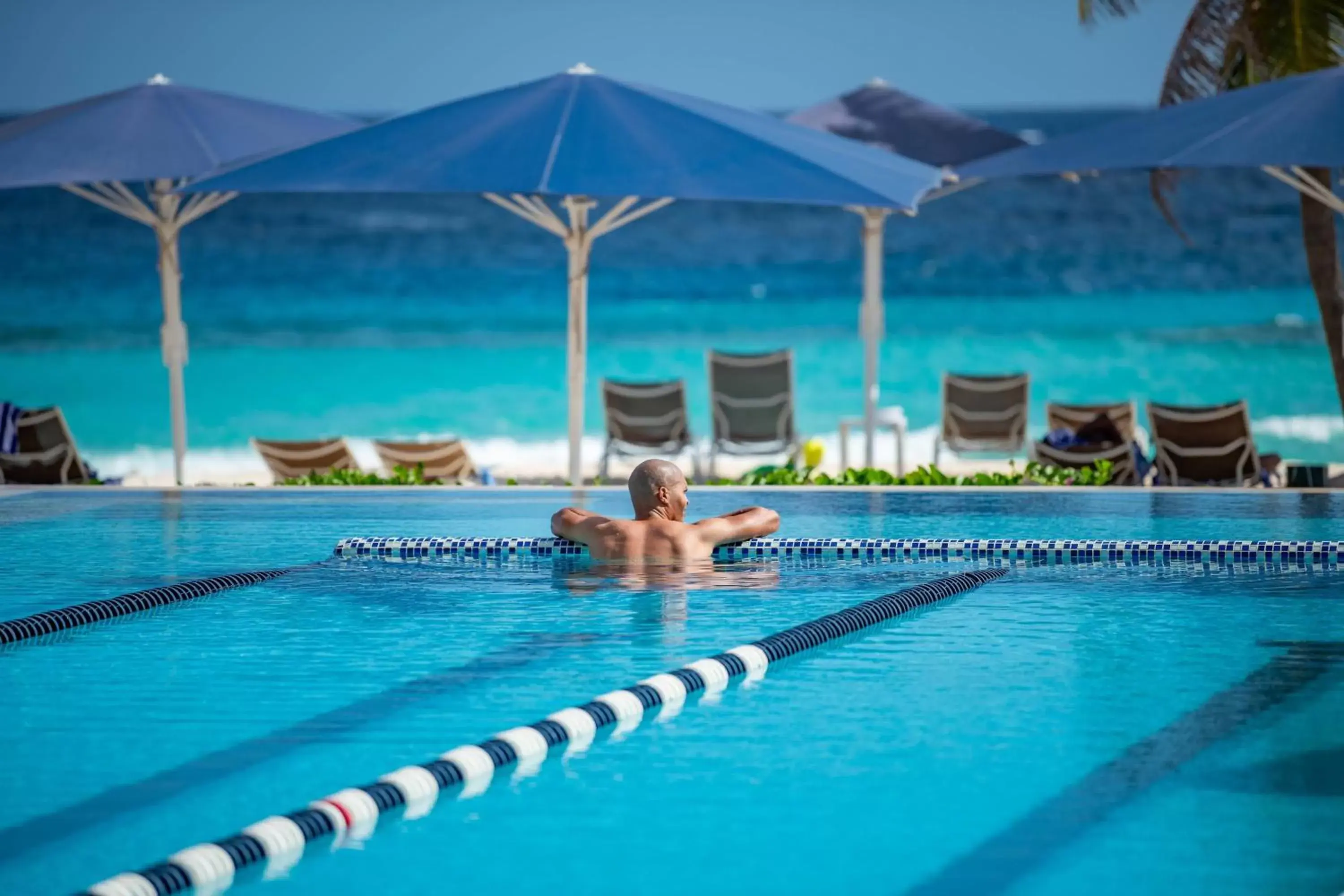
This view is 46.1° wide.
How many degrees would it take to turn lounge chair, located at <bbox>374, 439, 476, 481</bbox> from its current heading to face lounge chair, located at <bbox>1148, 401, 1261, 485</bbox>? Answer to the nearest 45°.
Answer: approximately 90° to its right

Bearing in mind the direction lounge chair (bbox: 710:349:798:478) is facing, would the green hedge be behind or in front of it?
behind

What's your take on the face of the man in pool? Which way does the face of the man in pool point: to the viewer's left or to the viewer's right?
to the viewer's right

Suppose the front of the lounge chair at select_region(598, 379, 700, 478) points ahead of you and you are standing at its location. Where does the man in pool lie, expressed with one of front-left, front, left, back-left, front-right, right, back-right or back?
back

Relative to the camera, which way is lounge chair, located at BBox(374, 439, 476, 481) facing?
away from the camera

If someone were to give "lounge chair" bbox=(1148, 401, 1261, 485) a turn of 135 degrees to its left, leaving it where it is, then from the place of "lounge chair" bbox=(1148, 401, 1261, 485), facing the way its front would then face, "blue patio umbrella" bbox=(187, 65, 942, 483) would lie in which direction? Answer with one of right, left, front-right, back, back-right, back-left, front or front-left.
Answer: front

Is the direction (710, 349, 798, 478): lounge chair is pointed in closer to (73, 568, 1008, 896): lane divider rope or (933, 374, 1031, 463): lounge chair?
the lounge chair

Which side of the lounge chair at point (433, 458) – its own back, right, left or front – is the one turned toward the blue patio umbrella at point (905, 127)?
right

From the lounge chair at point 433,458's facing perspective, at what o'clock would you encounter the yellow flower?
The yellow flower is roughly at 2 o'clock from the lounge chair.

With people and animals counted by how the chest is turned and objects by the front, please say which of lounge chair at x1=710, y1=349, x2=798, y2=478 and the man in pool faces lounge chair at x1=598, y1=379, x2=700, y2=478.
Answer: the man in pool

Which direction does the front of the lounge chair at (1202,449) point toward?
away from the camera

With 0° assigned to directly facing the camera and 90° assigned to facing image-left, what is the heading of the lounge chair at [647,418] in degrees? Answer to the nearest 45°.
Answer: approximately 180°
